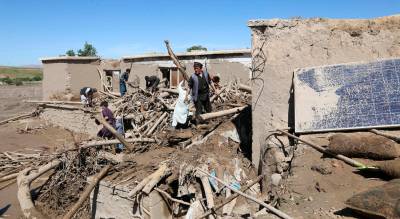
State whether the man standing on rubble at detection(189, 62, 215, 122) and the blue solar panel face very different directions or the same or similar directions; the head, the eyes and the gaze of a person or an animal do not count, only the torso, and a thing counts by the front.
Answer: same or similar directions

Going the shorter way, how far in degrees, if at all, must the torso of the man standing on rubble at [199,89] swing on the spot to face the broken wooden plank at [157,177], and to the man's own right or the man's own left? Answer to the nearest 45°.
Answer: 0° — they already face it

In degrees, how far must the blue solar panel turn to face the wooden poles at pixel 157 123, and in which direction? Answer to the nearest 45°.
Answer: approximately 135° to its right

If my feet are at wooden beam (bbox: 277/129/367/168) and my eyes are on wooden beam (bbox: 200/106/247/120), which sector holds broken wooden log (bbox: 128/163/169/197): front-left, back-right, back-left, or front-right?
front-left

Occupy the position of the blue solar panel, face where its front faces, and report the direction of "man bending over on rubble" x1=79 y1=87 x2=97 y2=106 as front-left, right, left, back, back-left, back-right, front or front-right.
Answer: back-right

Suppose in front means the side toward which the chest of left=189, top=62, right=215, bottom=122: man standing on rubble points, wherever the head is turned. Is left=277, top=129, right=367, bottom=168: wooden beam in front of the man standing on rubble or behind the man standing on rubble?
in front

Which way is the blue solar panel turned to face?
toward the camera

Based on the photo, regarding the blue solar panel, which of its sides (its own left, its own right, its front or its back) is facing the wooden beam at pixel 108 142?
right

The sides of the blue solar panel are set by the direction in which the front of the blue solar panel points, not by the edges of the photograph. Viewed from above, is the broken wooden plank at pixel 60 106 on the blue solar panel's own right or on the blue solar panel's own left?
on the blue solar panel's own right

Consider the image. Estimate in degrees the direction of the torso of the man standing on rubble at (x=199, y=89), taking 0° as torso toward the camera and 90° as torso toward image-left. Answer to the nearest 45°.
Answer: approximately 0°

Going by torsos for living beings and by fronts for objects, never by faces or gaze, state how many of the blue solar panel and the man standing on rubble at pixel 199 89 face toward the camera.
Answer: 2

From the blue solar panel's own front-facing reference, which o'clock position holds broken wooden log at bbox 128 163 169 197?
The broken wooden log is roughly at 3 o'clock from the blue solar panel.

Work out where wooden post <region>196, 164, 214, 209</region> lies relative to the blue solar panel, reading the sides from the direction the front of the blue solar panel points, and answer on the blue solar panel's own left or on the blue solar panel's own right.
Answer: on the blue solar panel's own right

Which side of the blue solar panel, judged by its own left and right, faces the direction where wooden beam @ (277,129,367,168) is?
front
